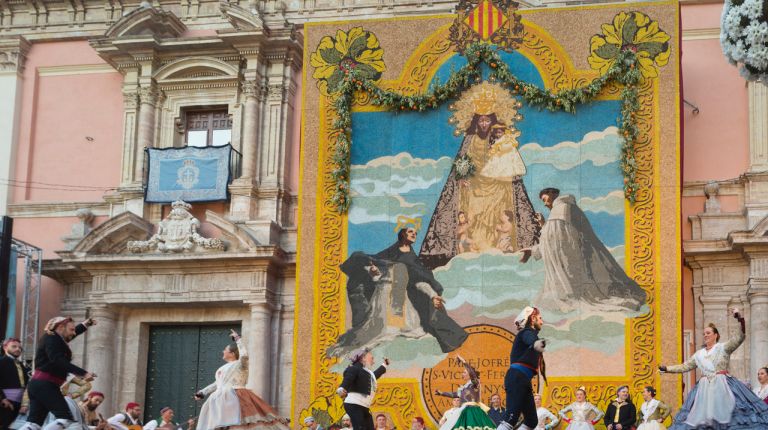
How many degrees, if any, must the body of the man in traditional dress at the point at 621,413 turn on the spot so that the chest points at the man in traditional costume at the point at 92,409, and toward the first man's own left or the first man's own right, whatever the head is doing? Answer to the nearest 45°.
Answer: approximately 45° to the first man's own right

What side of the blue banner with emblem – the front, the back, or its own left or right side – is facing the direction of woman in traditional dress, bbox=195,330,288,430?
front

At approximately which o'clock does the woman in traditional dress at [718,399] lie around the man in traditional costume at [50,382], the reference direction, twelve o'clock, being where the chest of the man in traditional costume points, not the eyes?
The woman in traditional dress is roughly at 12 o'clock from the man in traditional costume.

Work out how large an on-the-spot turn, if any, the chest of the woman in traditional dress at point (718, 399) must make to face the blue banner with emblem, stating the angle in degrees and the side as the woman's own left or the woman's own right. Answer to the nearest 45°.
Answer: approximately 90° to the woman's own right

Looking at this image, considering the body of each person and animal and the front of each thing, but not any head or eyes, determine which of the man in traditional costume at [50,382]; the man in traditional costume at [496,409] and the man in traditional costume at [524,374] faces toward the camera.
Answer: the man in traditional costume at [496,409]

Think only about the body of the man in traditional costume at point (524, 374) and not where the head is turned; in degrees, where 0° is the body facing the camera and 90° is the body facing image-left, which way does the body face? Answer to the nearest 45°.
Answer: approximately 270°

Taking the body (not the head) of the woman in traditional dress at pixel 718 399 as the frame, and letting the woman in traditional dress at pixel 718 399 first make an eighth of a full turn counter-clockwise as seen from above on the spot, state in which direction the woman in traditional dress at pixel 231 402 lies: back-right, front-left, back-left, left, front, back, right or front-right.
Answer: right

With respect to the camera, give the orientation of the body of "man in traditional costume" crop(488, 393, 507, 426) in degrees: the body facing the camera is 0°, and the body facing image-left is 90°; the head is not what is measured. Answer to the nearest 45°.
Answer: approximately 0°

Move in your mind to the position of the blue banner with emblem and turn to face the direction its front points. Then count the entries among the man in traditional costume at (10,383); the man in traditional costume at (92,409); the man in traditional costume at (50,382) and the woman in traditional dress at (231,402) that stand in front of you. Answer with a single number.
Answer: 4

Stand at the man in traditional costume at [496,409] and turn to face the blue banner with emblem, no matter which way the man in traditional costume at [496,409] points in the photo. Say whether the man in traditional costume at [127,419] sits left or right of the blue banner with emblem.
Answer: left

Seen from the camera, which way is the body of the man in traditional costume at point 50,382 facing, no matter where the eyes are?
to the viewer's right

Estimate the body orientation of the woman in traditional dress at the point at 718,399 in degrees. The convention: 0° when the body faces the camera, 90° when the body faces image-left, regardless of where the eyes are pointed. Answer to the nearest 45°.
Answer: approximately 45°
